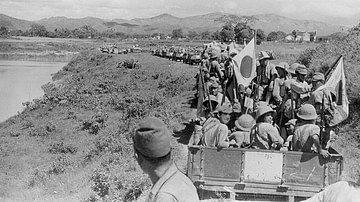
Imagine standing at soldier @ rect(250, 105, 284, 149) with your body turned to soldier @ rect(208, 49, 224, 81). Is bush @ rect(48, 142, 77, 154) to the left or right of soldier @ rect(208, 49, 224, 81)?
left

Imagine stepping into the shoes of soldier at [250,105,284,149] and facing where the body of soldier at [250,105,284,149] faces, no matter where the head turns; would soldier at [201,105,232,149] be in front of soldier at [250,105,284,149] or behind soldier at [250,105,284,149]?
behind
